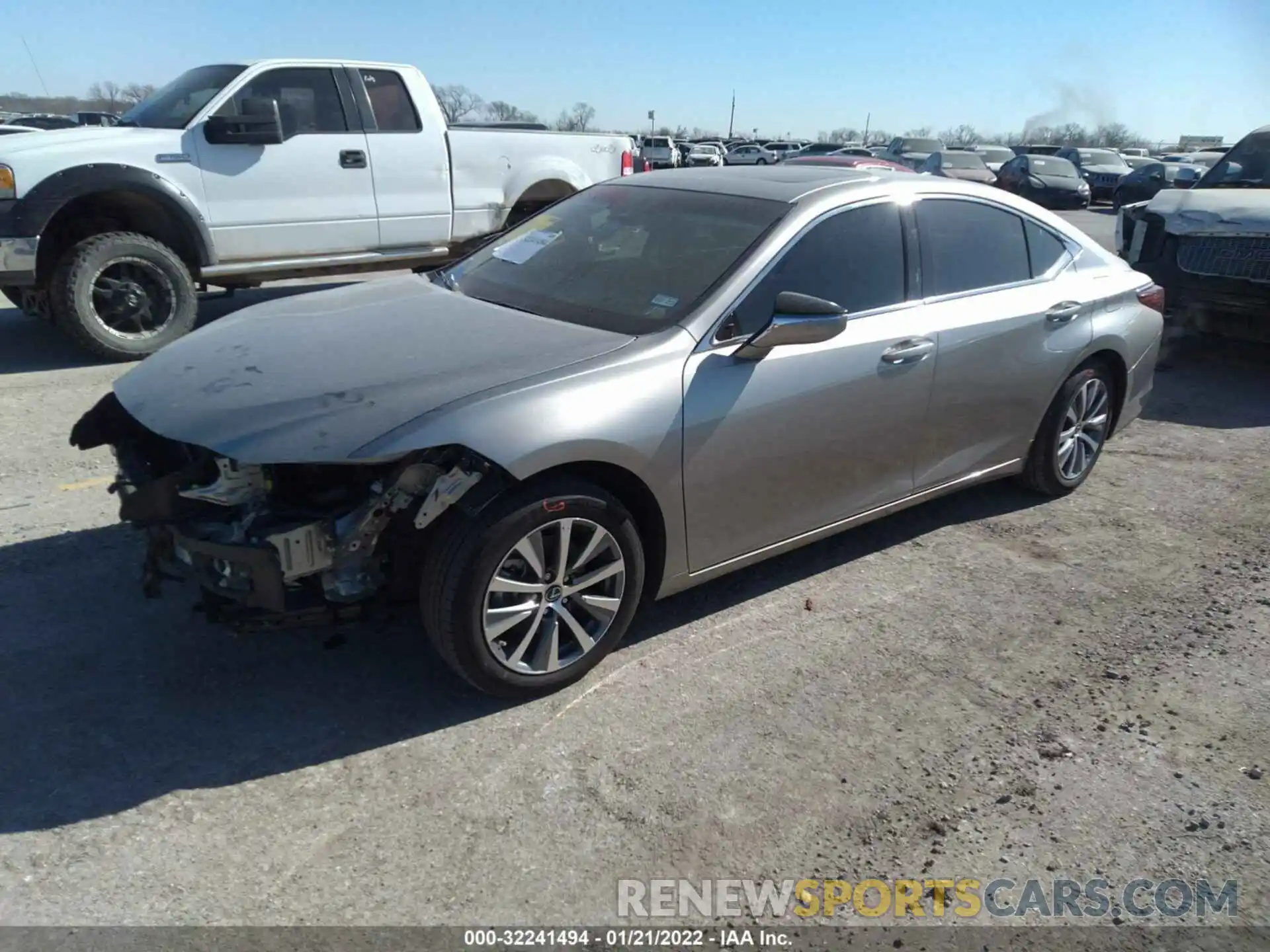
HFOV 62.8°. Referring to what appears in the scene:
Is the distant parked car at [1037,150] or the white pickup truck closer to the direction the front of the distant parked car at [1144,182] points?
the white pickup truck

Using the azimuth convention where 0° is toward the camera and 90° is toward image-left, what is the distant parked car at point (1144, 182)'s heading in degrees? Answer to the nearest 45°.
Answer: approximately 45°

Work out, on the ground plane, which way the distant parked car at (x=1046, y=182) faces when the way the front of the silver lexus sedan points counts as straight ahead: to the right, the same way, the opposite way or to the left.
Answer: to the left

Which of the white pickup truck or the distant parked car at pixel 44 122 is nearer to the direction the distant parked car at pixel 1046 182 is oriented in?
the white pickup truck

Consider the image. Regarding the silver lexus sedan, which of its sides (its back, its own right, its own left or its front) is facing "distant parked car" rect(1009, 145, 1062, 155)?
back

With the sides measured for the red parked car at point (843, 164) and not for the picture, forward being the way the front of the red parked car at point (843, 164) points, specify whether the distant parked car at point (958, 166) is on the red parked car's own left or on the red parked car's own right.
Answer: on the red parked car's own left

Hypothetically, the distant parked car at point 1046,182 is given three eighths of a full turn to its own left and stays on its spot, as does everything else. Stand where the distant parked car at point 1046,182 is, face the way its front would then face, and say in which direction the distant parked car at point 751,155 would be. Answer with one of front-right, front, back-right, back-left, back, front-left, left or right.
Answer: front-left
